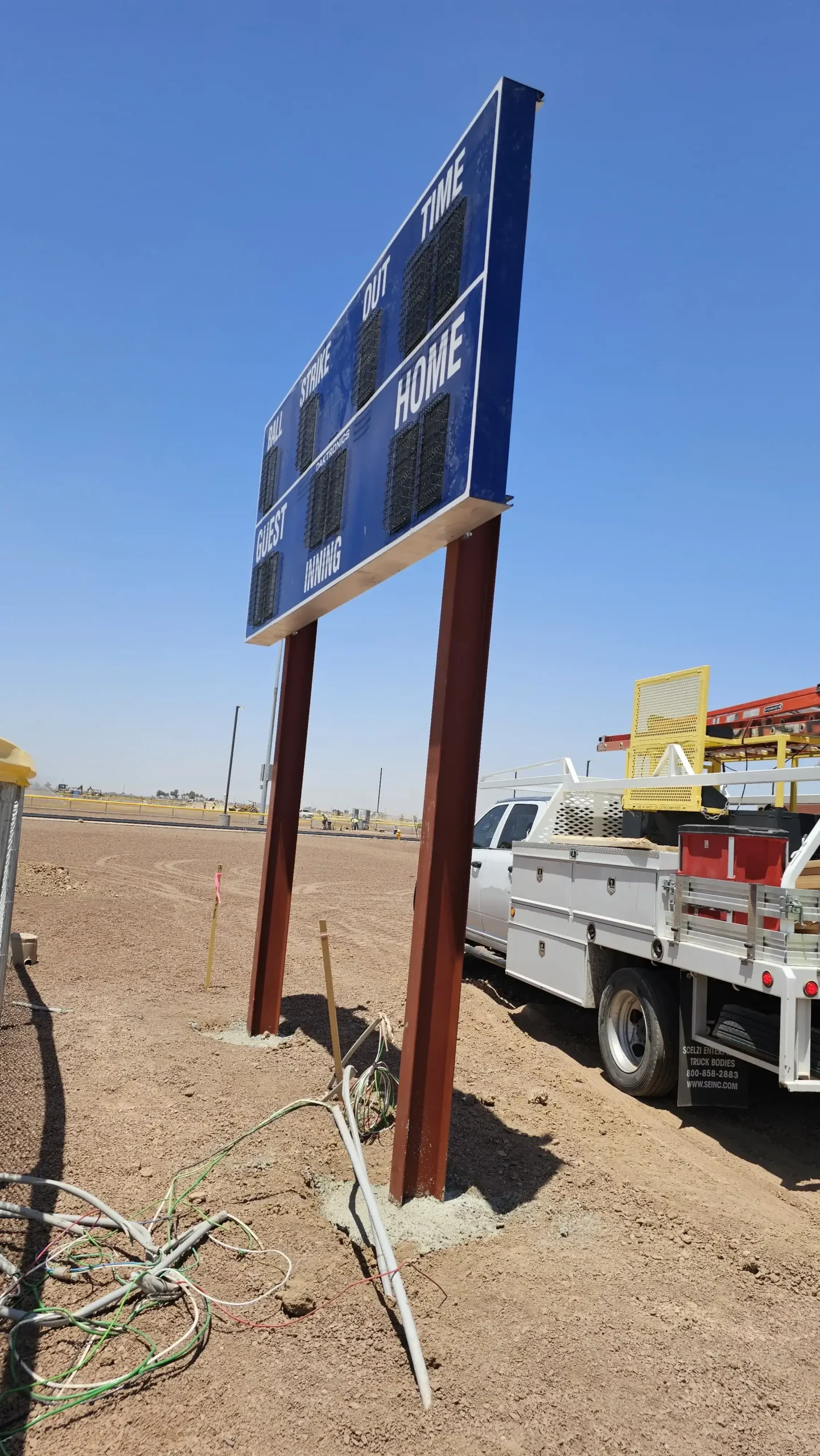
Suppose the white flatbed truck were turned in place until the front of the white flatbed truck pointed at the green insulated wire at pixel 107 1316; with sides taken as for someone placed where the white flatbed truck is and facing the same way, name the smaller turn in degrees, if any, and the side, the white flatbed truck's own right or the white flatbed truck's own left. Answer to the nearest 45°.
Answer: approximately 90° to the white flatbed truck's own left

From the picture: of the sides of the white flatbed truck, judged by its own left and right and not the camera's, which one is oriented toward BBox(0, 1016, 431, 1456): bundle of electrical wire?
left

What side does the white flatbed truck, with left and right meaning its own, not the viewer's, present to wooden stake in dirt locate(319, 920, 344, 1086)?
left

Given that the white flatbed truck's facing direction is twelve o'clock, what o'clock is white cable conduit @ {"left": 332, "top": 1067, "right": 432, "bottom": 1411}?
The white cable conduit is roughly at 8 o'clock from the white flatbed truck.

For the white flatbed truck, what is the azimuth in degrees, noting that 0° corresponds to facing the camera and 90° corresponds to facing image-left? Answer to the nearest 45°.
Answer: approximately 135°

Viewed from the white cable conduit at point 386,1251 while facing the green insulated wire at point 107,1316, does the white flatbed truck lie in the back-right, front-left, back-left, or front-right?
back-right
